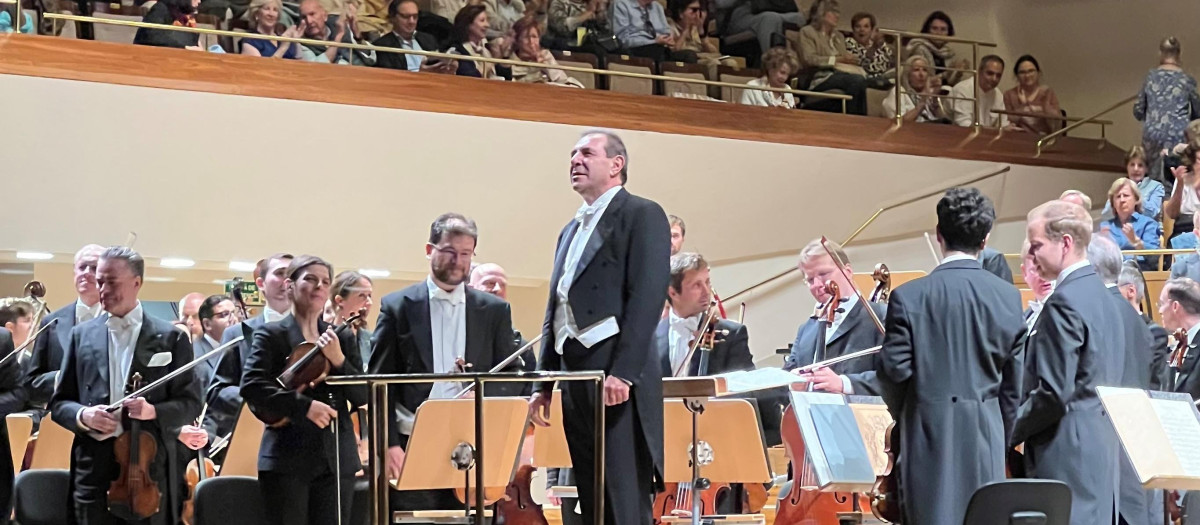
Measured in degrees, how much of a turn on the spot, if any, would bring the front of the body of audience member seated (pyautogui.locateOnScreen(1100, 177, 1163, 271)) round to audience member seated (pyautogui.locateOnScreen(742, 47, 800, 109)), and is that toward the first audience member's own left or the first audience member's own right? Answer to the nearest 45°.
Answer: approximately 45° to the first audience member's own right

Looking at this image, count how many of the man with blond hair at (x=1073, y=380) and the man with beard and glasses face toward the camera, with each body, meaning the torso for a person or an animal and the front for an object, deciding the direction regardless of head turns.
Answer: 1

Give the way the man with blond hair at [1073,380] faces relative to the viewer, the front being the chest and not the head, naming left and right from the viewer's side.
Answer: facing to the left of the viewer

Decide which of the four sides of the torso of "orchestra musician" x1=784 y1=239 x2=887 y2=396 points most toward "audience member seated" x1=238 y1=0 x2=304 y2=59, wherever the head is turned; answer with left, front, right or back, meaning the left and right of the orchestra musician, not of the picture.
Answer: right

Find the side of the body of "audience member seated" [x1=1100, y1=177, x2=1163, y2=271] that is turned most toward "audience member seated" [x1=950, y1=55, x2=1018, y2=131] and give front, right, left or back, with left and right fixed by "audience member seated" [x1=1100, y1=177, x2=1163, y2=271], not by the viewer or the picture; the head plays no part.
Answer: right

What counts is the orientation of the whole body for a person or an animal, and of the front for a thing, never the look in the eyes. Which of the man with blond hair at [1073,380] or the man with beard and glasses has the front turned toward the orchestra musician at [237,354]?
the man with blond hair

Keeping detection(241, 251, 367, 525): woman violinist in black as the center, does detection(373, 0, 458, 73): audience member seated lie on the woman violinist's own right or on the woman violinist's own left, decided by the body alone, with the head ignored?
on the woman violinist's own left

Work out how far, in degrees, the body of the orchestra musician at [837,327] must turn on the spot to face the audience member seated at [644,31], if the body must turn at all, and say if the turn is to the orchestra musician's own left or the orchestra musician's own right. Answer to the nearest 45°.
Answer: approximately 135° to the orchestra musician's own right

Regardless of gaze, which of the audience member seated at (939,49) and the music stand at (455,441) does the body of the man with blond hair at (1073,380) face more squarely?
the music stand

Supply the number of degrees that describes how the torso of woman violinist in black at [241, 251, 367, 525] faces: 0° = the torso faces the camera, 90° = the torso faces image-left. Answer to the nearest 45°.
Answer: approximately 315°

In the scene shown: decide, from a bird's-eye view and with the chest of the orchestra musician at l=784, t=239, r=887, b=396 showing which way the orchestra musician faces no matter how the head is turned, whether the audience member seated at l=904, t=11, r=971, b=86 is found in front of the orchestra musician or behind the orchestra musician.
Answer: behind

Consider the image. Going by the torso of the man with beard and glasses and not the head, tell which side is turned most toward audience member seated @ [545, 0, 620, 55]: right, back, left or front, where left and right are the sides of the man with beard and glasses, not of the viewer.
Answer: back

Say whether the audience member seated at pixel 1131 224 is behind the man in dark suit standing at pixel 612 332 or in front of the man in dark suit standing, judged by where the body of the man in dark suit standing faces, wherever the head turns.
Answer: behind
